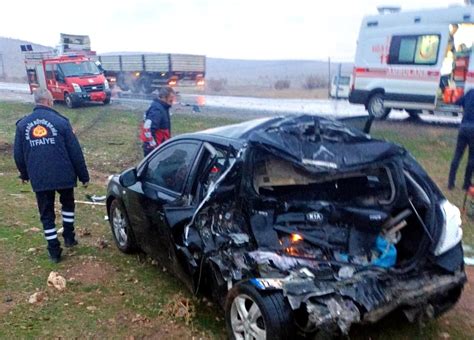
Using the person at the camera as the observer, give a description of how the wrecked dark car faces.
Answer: facing away from the viewer and to the left of the viewer

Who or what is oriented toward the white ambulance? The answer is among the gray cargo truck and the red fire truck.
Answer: the red fire truck

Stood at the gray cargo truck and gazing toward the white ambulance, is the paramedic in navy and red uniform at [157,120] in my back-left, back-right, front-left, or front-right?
front-right

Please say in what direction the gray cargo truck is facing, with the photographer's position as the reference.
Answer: facing away from the viewer and to the left of the viewer

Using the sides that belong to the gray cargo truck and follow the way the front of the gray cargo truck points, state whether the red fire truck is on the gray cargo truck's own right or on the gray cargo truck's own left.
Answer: on the gray cargo truck's own left

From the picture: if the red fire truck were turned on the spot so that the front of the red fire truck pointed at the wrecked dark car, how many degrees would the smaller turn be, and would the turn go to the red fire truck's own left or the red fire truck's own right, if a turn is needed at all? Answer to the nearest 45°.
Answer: approximately 45° to the red fire truck's own right

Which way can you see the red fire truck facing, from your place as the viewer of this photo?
facing the viewer and to the right of the viewer

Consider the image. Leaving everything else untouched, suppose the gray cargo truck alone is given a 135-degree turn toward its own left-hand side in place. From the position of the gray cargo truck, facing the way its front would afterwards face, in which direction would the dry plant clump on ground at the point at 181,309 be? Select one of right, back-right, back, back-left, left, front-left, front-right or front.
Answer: front
